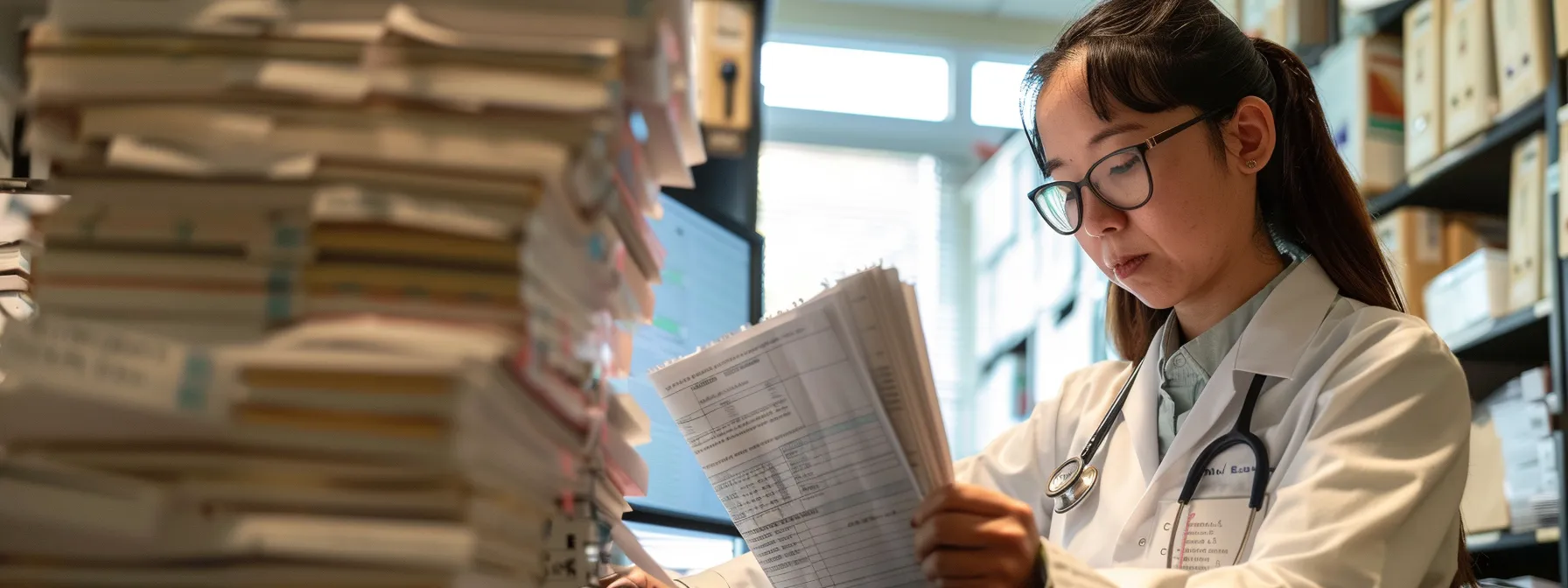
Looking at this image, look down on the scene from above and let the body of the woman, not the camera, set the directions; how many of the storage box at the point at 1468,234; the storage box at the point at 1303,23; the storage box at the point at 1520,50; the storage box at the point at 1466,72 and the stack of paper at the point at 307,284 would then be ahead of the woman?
1

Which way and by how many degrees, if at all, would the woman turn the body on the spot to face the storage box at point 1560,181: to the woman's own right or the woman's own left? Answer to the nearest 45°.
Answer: approximately 180°

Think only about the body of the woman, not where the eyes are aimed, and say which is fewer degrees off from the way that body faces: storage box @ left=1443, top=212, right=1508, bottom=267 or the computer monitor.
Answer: the computer monitor

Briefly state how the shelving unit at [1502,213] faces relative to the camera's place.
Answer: facing the viewer and to the left of the viewer

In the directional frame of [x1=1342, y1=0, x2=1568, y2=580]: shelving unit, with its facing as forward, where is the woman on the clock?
The woman is roughly at 11 o'clock from the shelving unit.

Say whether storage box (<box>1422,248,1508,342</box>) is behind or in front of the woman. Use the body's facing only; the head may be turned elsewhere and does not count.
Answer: behind

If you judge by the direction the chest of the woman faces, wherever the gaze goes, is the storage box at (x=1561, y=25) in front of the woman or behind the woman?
behind

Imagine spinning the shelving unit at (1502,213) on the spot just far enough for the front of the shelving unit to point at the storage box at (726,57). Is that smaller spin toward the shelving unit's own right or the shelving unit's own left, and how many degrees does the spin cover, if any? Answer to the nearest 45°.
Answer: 0° — it already faces it

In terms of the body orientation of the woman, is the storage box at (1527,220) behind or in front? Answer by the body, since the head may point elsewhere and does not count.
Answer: behind

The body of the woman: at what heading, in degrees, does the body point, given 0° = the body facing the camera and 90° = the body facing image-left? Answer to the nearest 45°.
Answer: approximately 45°

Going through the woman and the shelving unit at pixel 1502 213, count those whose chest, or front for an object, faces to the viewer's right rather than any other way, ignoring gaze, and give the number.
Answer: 0

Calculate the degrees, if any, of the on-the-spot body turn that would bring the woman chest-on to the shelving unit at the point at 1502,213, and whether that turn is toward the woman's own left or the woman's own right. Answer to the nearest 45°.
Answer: approximately 180°

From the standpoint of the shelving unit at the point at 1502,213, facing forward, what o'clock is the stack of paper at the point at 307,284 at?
The stack of paper is roughly at 11 o'clock from the shelving unit.

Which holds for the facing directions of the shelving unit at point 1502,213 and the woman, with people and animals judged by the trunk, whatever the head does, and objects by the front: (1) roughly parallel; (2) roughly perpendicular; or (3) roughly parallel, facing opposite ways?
roughly parallel

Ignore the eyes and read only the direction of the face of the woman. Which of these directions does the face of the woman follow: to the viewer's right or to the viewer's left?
to the viewer's left

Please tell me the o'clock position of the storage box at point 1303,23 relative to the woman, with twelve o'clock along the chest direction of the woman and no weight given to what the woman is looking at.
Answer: The storage box is roughly at 5 o'clock from the woman.

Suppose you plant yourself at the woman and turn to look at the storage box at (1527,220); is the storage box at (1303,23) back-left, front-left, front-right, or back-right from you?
front-left
